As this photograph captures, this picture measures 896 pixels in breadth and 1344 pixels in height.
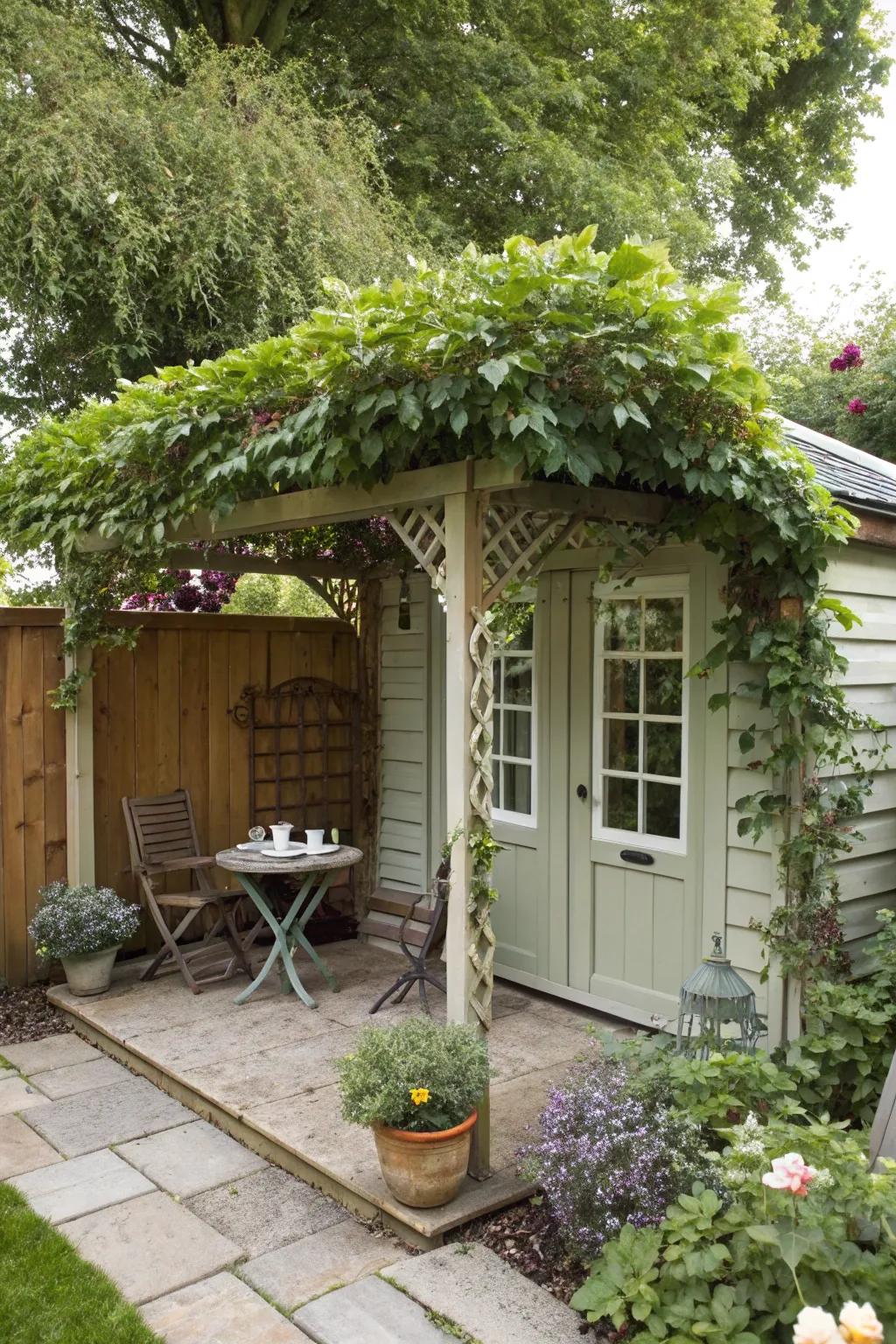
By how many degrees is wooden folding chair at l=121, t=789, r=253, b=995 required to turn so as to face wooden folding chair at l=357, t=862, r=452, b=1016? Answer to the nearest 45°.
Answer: approximately 45° to its left

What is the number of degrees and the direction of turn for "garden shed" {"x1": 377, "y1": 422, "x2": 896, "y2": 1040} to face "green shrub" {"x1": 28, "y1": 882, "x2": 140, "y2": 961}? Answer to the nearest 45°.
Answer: approximately 45° to its right

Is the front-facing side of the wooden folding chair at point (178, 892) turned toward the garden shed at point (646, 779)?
yes

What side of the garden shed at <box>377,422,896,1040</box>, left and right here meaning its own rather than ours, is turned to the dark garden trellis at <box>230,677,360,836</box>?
right

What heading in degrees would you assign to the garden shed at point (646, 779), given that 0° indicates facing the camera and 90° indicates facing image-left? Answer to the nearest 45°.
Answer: approximately 45°

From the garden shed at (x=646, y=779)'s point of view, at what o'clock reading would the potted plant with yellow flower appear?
The potted plant with yellow flower is roughly at 11 o'clock from the garden shed.

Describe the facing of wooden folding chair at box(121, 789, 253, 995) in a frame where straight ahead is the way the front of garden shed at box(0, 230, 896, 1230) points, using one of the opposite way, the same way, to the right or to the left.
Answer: to the left
